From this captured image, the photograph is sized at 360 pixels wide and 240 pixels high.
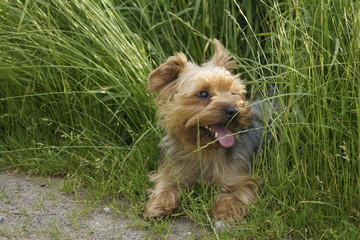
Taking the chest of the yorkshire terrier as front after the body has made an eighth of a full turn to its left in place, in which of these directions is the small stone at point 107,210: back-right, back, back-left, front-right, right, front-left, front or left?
back-right

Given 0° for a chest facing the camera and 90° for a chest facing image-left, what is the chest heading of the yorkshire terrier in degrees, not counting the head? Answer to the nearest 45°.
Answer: approximately 0°
